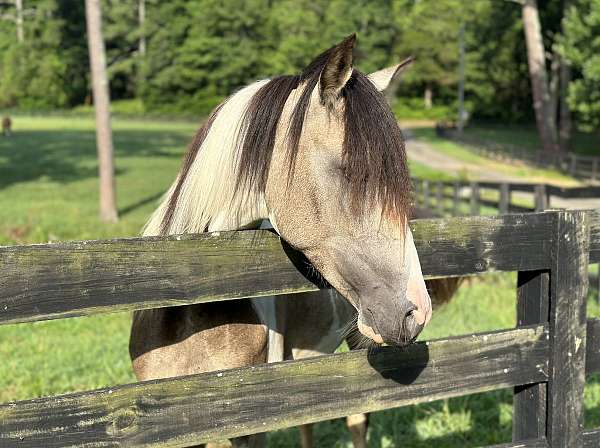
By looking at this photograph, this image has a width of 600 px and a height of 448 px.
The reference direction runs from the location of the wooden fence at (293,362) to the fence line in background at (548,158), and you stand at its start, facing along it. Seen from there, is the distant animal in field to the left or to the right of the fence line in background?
left

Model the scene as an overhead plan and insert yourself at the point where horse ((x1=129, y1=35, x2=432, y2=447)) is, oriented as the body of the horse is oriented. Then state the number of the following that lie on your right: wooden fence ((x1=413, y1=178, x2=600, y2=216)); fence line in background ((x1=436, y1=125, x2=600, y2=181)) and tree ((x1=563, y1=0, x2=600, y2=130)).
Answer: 0

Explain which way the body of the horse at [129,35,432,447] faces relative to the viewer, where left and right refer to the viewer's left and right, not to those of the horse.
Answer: facing the viewer and to the right of the viewer

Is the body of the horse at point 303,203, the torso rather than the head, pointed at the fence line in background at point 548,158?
no

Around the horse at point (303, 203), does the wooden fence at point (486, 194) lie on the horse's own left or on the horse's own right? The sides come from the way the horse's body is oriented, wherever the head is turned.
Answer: on the horse's own left

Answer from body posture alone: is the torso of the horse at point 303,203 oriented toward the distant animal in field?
no

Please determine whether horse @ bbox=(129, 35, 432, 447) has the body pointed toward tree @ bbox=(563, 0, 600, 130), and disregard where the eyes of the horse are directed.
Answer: no

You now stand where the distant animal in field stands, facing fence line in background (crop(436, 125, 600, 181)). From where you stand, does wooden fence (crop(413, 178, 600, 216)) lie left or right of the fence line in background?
right
